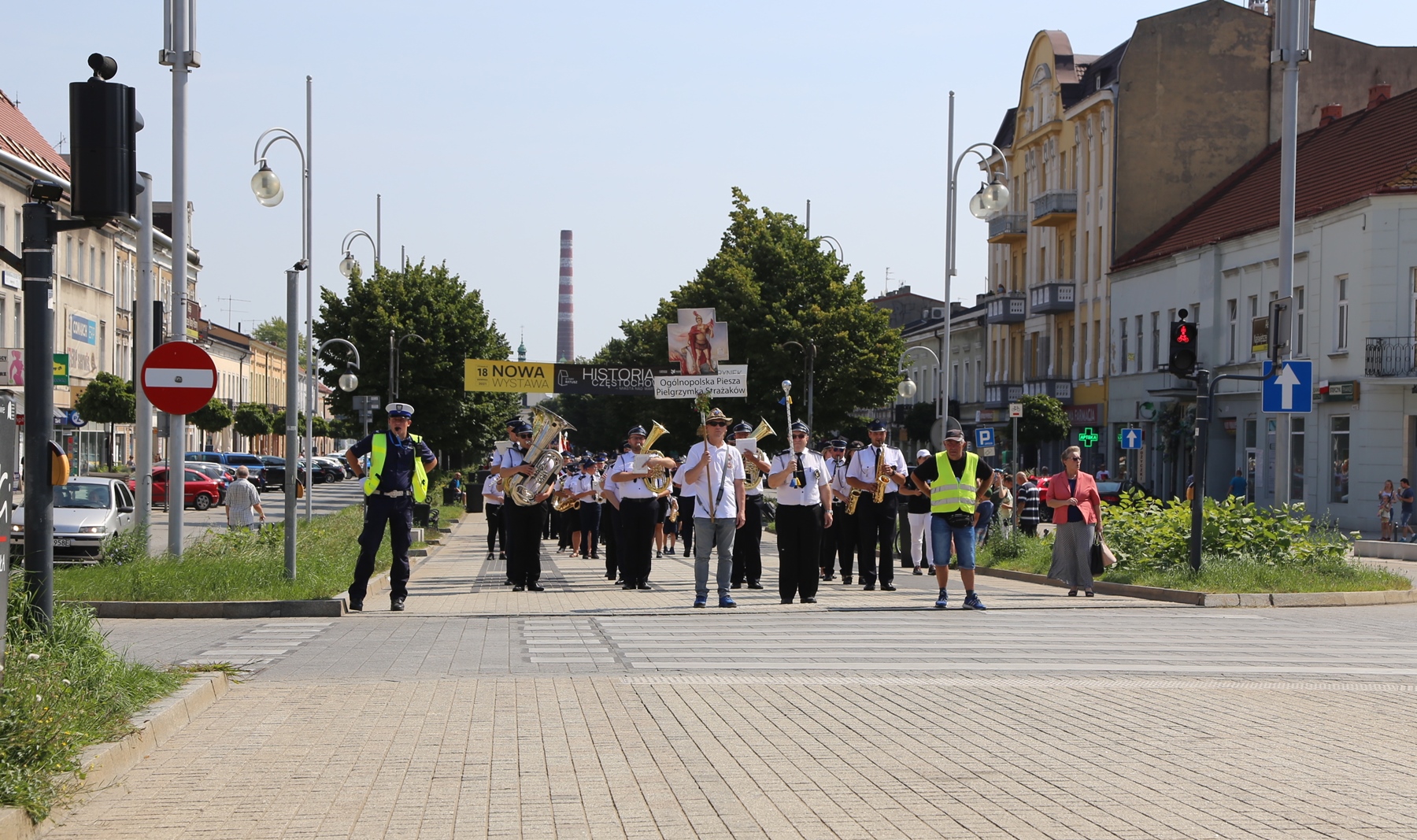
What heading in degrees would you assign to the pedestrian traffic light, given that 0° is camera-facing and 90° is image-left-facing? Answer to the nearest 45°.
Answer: approximately 0°

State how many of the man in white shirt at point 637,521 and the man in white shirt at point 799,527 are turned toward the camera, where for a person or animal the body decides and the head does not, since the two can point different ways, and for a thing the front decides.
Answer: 2

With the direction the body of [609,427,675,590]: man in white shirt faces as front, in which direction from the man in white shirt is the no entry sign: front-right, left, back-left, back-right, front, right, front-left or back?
front-right

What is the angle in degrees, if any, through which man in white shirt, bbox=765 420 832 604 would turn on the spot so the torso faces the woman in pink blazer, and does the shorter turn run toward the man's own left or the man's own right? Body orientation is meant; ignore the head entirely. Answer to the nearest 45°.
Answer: approximately 135° to the man's own left

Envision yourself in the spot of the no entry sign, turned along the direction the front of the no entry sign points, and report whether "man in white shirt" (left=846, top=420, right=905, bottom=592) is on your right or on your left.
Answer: on your left

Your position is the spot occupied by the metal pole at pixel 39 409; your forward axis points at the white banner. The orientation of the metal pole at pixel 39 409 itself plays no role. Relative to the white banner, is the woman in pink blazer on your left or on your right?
right

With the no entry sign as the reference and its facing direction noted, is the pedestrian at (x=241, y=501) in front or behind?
behind
